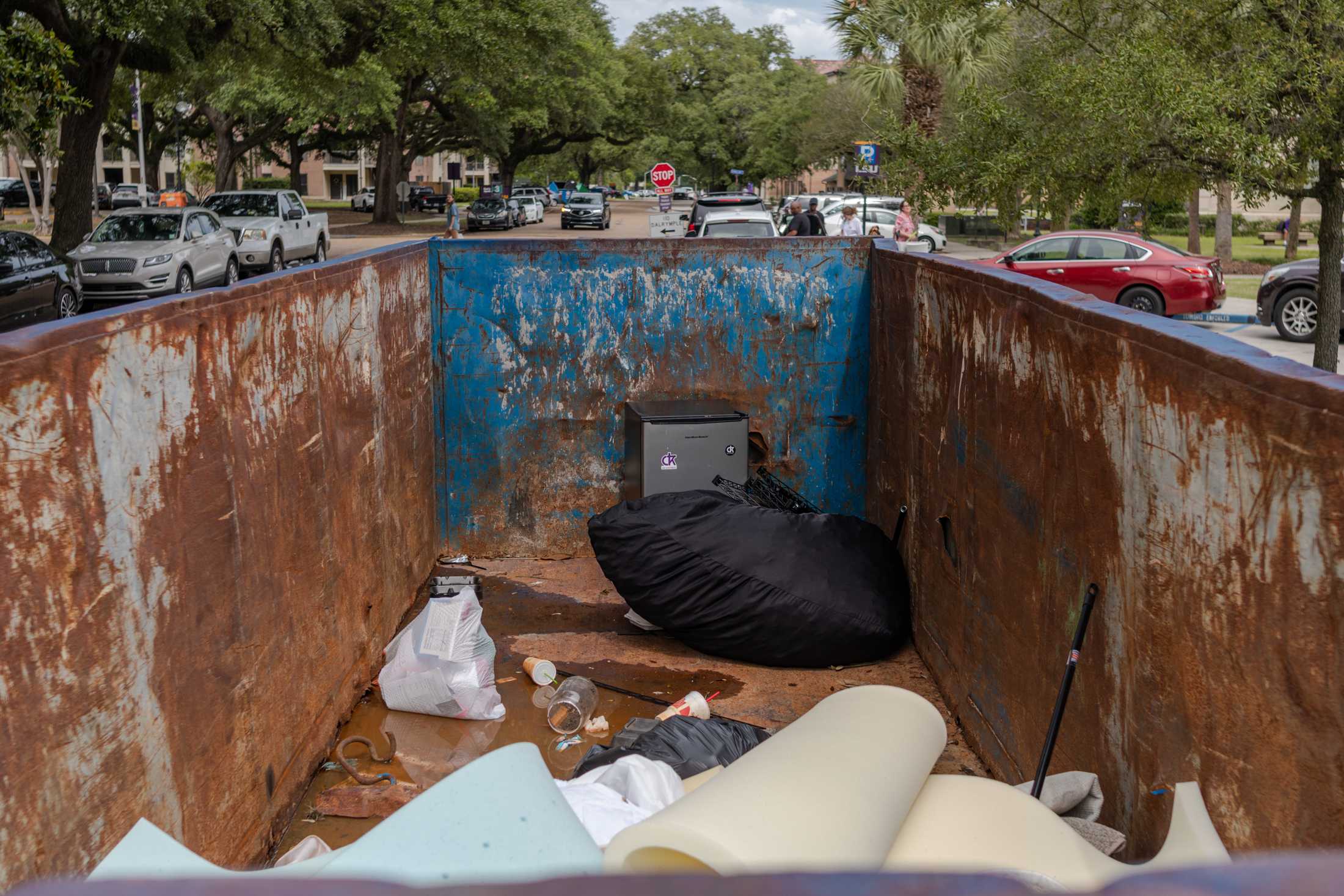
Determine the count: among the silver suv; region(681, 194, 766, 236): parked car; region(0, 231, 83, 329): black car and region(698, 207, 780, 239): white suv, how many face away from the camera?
2

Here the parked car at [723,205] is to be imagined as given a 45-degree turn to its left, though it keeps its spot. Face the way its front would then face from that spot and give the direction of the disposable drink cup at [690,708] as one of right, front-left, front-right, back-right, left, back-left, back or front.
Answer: back-left

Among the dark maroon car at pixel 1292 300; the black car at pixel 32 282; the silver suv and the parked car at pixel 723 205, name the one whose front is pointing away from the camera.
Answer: the parked car

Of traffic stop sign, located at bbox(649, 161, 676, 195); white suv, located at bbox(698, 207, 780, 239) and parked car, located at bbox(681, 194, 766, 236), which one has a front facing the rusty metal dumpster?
the traffic stop sign

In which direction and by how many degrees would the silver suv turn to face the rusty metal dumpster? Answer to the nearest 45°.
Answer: approximately 45° to its left

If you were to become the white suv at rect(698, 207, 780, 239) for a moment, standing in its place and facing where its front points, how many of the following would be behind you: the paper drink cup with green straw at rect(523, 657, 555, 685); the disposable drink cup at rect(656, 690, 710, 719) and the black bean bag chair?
3

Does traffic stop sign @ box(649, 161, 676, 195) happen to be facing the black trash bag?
yes

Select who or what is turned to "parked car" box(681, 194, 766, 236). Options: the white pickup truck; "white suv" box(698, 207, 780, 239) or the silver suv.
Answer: the white suv

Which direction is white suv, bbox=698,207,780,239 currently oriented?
away from the camera

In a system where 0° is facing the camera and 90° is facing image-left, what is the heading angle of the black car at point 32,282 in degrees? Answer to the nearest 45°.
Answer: approximately 45°

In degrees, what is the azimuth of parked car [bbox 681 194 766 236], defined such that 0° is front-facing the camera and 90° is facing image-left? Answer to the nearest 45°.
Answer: approximately 180°

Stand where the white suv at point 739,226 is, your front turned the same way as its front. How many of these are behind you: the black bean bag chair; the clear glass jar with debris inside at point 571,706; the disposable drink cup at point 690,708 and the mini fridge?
4

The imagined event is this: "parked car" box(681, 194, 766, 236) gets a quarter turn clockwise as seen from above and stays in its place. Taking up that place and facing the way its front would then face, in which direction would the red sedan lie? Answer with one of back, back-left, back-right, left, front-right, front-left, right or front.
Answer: front-right

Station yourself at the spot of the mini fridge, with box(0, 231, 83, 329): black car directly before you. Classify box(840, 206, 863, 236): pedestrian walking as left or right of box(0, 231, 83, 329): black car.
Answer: right
